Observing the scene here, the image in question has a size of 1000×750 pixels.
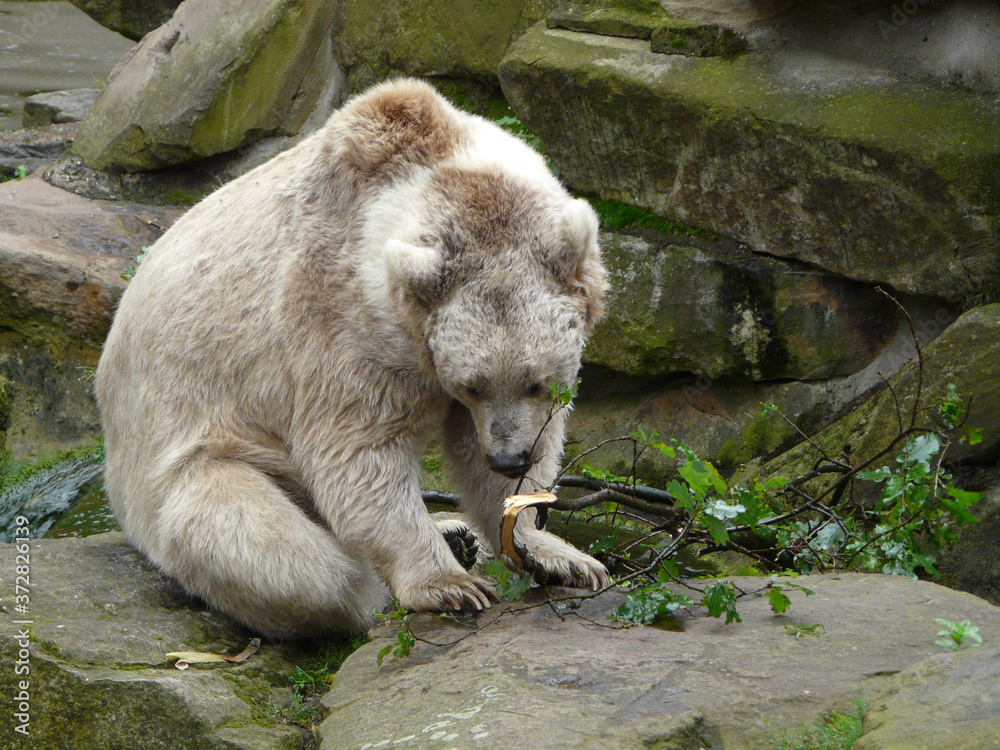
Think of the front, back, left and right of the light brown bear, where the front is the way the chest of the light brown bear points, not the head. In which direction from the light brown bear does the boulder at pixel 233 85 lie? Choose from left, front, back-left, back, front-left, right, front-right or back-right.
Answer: back-left

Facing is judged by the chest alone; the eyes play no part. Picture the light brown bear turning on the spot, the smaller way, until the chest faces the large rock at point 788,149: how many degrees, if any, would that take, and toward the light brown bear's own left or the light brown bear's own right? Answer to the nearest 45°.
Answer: approximately 90° to the light brown bear's own left

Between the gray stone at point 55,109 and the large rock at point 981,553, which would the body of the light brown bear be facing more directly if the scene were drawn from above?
the large rock

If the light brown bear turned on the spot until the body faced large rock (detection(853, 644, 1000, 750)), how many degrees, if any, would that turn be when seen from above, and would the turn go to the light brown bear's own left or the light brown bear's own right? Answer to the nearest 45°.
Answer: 0° — it already faces it

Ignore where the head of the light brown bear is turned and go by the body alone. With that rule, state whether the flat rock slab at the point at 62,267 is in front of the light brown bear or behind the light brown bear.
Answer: behind

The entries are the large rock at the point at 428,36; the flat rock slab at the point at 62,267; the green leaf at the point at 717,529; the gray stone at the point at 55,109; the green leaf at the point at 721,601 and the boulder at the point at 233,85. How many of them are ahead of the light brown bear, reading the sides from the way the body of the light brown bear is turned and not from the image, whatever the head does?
2

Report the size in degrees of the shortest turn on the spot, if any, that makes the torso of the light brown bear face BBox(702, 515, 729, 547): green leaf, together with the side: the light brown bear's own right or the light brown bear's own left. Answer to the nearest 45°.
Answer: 0° — it already faces it

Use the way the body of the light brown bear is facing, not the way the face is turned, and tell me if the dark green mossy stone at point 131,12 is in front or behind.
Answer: behind

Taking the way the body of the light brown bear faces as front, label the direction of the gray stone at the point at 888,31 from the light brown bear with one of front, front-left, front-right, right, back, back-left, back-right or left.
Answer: left

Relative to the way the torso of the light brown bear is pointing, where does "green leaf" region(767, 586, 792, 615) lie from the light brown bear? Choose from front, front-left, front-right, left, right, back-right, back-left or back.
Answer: front

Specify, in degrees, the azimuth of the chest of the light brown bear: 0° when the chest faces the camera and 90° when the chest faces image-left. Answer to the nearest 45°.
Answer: approximately 315°

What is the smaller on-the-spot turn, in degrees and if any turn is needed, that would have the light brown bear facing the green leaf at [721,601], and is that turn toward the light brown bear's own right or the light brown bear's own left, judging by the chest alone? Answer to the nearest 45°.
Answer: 0° — it already faces it

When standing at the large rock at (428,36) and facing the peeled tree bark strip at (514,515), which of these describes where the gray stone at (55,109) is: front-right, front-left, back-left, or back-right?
back-right

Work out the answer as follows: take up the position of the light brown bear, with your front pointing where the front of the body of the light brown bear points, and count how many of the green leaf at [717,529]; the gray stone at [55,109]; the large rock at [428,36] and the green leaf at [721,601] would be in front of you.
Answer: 2

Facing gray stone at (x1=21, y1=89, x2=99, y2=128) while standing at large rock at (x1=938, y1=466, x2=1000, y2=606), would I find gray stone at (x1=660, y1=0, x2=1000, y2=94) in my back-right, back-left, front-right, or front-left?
front-right
